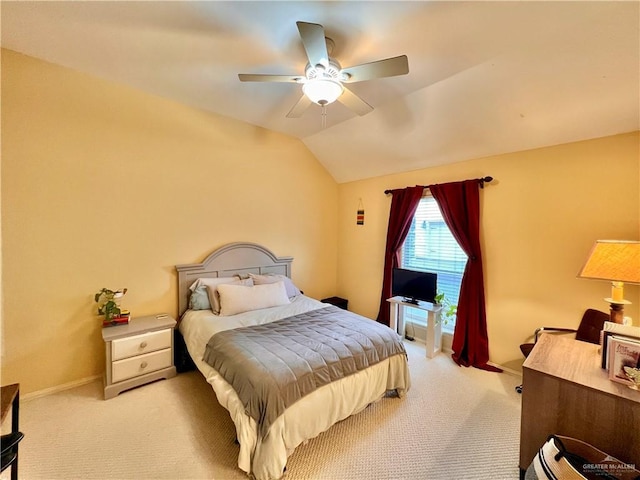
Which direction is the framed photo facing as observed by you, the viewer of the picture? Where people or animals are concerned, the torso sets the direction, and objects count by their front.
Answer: facing the viewer and to the left of the viewer

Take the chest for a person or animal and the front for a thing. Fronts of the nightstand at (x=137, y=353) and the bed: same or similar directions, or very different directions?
same or similar directions

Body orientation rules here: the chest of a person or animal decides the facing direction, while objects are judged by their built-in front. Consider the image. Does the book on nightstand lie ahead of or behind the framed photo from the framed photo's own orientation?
ahead

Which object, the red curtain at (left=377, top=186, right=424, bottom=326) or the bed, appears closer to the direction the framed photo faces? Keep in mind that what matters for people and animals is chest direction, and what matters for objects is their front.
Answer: the bed

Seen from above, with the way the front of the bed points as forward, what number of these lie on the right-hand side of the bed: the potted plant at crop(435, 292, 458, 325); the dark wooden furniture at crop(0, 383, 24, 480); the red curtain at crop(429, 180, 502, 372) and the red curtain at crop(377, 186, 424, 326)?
1

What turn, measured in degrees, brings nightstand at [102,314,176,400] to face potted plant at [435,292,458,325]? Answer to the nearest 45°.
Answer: approximately 45° to its left

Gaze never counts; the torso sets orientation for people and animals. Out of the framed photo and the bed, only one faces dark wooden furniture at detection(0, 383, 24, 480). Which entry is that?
the framed photo

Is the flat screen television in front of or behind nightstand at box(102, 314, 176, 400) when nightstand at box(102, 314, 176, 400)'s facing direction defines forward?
in front

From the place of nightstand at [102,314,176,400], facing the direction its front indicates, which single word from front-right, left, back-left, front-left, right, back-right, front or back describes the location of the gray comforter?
front

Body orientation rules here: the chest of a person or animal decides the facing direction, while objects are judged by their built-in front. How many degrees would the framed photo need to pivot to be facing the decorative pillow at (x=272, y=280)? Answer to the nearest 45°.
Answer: approximately 45° to its right

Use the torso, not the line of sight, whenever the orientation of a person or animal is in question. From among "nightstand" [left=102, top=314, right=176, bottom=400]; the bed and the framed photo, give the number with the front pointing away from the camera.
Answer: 0

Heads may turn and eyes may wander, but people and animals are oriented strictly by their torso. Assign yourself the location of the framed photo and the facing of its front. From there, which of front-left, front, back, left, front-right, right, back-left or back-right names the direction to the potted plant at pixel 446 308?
right

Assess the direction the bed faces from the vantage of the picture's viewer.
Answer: facing the viewer and to the right of the viewer

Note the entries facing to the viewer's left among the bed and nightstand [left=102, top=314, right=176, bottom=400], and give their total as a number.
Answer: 0

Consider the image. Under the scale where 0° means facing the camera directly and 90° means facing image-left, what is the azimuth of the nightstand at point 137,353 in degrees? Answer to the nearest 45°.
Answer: approximately 315°

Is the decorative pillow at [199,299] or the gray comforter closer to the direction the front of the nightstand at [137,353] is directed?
the gray comforter
